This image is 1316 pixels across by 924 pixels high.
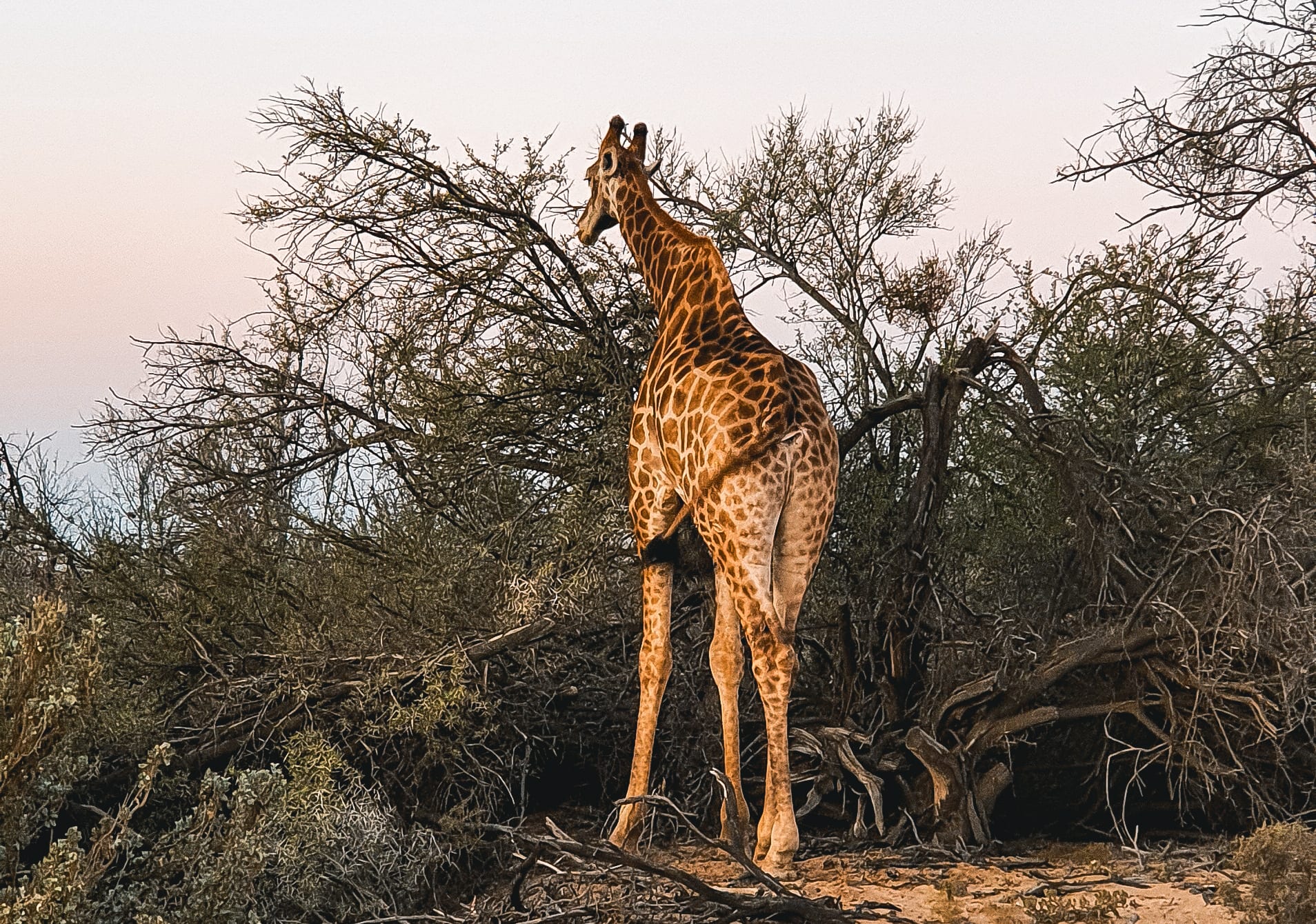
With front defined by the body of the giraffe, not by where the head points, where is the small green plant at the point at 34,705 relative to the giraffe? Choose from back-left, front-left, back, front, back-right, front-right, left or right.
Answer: front-left

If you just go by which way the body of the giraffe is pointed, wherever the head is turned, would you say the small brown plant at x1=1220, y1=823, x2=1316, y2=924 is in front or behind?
behind

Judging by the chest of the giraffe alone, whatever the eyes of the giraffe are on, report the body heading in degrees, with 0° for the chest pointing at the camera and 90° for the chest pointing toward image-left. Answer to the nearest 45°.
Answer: approximately 135°

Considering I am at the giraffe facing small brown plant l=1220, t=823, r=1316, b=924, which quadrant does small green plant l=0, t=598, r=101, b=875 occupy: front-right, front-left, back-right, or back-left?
back-right

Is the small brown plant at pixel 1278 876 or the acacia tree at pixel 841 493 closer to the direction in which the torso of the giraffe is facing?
the acacia tree
